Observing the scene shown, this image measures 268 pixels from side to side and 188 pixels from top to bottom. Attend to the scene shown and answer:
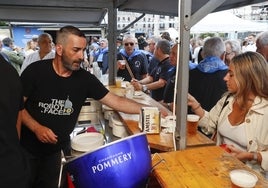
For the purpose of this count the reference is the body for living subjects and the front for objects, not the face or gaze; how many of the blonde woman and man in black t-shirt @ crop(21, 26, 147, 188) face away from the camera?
0

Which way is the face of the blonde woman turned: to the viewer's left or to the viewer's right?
to the viewer's left

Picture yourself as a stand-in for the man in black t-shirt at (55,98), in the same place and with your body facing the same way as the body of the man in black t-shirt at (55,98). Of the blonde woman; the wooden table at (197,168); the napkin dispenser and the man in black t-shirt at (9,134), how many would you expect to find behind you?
0

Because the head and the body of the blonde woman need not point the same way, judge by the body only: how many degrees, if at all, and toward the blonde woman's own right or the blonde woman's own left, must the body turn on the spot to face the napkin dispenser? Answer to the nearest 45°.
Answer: approximately 45° to the blonde woman's own right

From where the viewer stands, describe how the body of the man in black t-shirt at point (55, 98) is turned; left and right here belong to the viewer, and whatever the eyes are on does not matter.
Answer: facing the viewer and to the right of the viewer

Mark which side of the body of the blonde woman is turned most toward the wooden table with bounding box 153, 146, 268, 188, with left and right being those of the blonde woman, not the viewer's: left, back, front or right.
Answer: front

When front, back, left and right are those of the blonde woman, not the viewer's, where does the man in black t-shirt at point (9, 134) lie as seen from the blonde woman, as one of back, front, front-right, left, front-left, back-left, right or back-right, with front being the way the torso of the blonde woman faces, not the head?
front

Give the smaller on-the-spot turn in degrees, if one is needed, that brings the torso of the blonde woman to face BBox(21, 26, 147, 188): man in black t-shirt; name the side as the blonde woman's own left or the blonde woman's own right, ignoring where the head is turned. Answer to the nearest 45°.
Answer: approximately 45° to the blonde woman's own right

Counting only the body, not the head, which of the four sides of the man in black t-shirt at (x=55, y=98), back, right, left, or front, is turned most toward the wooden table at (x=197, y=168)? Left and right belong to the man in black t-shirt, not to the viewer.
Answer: front

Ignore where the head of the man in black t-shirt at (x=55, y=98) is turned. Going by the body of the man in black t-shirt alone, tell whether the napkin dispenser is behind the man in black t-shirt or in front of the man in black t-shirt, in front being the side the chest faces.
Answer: in front

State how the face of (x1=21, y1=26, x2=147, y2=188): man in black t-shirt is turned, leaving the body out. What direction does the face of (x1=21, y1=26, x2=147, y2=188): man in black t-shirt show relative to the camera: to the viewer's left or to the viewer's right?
to the viewer's right

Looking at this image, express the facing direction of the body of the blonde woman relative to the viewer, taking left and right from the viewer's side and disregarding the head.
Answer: facing the viewer and to the left of the viewer

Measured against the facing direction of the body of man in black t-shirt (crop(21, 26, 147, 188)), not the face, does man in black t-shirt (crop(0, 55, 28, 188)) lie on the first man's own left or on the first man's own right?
on the first man's own right

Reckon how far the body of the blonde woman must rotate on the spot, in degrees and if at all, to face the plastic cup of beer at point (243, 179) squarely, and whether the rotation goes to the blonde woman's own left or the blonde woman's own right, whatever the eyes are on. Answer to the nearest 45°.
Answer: approximately 45° to the blonde woman's own left
